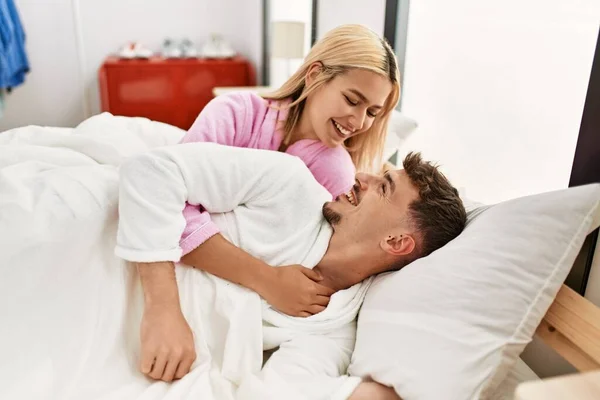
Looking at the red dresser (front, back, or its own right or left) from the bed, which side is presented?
front

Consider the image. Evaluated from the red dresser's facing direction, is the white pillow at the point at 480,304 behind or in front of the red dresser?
in front

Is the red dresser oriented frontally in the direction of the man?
yes

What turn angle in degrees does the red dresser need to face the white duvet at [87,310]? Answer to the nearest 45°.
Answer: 0° — it already faces it

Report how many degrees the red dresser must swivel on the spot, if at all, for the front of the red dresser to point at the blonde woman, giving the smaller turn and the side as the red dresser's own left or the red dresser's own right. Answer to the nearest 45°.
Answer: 0° — it already faces them

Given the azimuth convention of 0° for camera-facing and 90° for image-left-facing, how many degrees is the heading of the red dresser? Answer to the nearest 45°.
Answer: approximately 0°

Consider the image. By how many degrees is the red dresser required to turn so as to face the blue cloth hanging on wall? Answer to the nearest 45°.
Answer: approximately 90° to its right

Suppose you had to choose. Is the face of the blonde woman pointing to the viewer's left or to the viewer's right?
to the viewer's right
